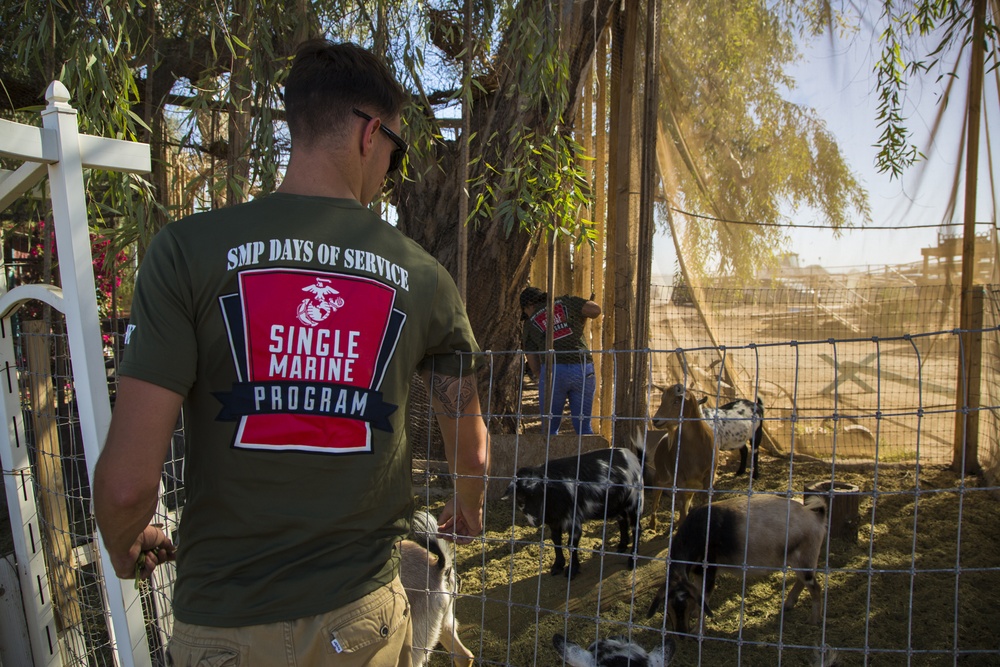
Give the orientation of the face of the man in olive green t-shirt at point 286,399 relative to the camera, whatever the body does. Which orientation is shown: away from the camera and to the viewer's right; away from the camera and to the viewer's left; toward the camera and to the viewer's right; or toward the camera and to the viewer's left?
away from the camera and to the viewer's right

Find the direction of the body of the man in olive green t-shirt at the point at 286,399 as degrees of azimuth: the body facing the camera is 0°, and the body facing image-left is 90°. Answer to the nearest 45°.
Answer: approximately 180°

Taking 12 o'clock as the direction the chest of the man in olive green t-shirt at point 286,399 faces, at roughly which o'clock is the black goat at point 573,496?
The black goat is roughly at 1 o'clock from the man in olive green t-shirt.
